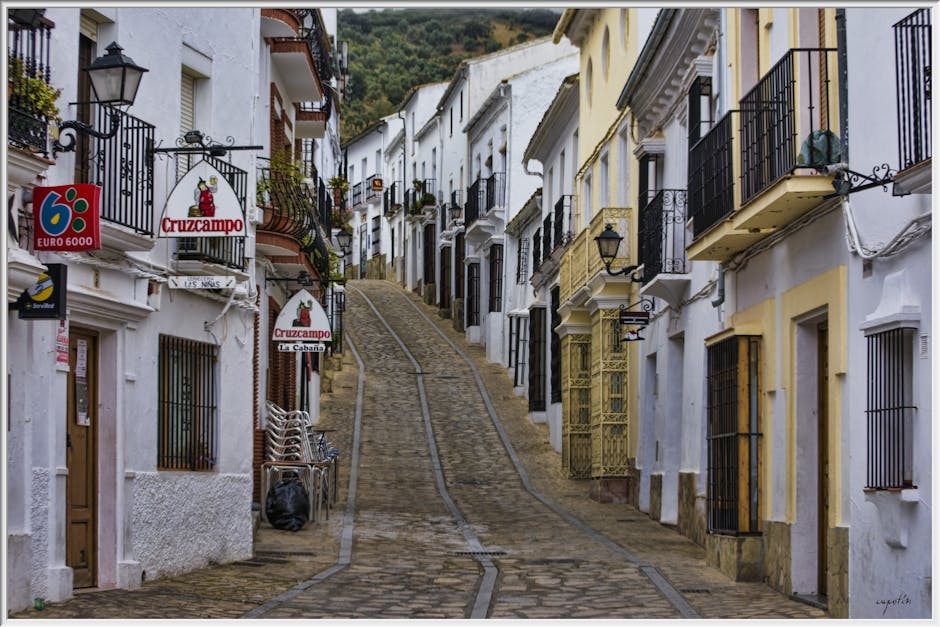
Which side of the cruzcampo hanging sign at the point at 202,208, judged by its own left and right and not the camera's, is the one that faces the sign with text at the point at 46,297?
front

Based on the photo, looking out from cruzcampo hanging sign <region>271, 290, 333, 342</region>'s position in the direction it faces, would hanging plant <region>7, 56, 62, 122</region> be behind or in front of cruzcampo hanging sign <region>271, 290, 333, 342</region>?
in front

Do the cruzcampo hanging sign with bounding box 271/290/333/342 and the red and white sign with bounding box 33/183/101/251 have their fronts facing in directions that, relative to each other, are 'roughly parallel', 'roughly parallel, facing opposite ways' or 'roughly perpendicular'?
roughly parallel

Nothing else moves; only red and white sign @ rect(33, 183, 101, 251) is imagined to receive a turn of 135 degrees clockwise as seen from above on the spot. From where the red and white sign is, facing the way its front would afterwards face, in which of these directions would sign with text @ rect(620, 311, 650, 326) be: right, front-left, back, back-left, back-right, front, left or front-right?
right

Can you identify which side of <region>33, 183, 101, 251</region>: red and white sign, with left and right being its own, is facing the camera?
front

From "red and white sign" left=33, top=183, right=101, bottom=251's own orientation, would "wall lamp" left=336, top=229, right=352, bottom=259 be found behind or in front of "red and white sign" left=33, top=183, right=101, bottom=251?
behind

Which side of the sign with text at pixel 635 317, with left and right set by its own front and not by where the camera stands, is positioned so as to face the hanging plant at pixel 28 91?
front

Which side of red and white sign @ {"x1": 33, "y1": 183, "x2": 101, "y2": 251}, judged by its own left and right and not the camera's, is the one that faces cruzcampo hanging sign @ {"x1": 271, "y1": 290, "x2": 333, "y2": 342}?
back

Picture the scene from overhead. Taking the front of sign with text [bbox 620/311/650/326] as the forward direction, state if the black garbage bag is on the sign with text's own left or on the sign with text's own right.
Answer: on the sign with text's own right

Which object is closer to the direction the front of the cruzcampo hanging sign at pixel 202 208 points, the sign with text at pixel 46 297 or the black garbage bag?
the sign with text

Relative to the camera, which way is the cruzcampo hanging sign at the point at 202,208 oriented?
toward the camera
